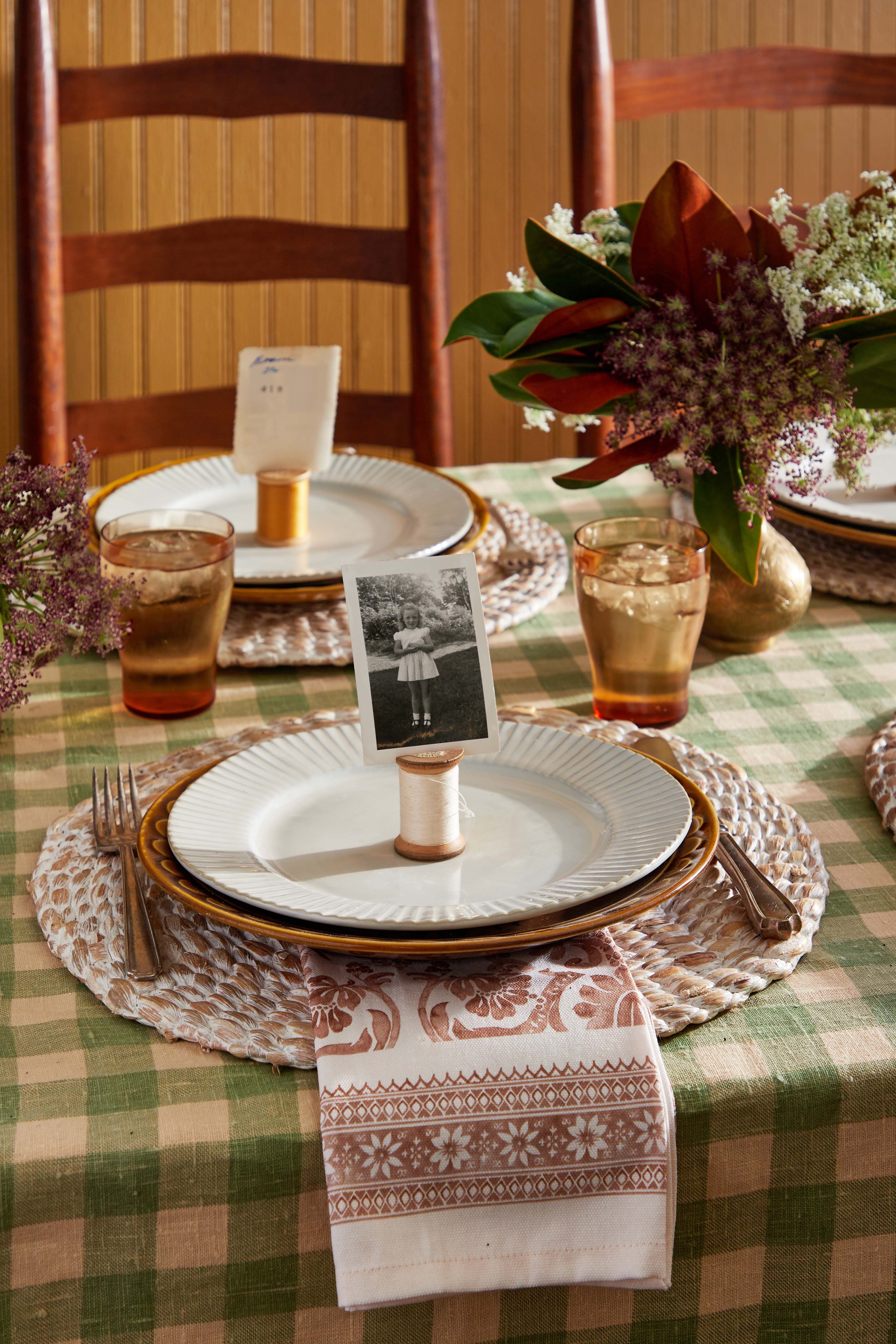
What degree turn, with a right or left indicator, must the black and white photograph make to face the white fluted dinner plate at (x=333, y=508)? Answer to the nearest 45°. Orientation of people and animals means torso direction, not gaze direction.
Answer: approximately 180°

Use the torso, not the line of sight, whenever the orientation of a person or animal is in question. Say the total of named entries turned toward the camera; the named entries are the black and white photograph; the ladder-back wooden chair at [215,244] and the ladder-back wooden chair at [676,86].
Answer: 3

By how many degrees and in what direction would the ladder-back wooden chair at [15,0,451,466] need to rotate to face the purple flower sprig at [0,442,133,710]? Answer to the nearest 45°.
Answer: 0° — it already faces it

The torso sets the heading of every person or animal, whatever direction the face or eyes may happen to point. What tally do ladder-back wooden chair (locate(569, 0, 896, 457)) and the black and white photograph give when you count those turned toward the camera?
2

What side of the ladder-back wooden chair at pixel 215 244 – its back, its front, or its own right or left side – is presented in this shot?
front

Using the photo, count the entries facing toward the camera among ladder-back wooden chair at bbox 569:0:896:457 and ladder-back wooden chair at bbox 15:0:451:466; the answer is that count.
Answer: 2

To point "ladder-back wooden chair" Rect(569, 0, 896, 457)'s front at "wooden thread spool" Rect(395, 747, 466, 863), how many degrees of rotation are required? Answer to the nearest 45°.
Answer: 0° — it already faces it
